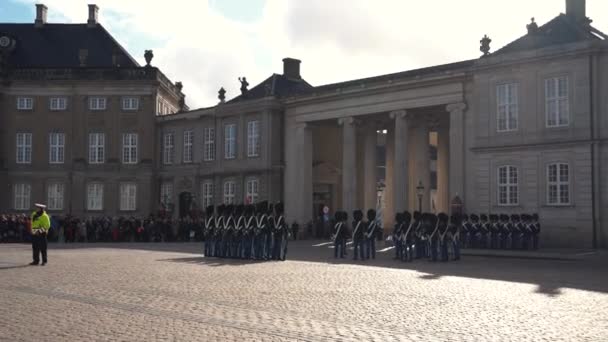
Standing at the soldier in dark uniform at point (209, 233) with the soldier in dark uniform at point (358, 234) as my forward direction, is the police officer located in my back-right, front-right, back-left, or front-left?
back-right

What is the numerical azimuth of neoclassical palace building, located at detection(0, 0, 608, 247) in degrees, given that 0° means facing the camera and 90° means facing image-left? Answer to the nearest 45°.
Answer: approximately 45°

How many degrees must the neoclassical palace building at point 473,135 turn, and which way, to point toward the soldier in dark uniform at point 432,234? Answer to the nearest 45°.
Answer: approximately 45° to its left
